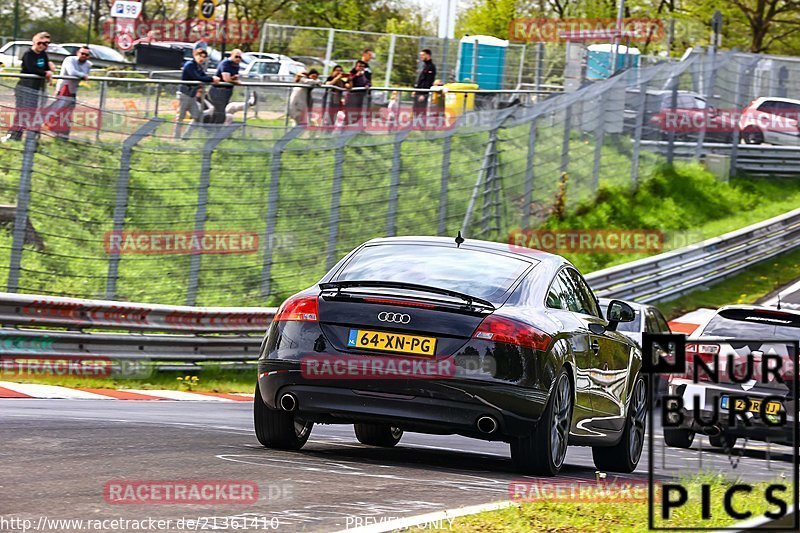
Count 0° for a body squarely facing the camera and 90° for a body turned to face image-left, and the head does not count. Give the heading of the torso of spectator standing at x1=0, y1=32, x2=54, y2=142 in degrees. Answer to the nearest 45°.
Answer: approximately 315°

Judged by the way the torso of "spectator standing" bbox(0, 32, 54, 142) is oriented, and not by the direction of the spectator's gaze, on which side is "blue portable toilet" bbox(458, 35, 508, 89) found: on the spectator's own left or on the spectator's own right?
on the spectator's own left

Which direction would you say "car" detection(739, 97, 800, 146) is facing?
to the viewer's right

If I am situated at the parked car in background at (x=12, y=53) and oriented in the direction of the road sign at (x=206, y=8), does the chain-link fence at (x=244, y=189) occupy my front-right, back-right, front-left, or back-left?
front-right

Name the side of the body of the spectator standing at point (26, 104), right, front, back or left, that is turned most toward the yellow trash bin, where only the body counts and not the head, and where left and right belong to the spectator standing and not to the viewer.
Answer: left

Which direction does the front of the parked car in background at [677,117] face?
to the viewer's right

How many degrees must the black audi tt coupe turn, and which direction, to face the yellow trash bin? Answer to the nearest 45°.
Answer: approximately 45° to its left

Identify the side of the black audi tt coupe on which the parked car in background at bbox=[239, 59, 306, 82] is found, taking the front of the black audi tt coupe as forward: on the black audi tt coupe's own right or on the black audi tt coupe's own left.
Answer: on the black audi tt coupe's own left

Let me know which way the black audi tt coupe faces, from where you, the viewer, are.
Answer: facing away from the viewer and to the right of the viewer
